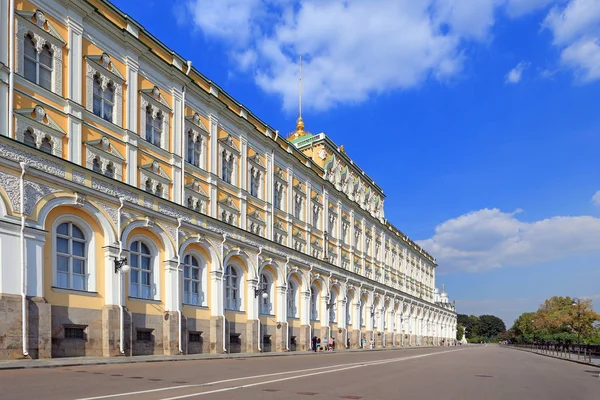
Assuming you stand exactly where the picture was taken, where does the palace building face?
facing the viewer and to the right of the viewer
